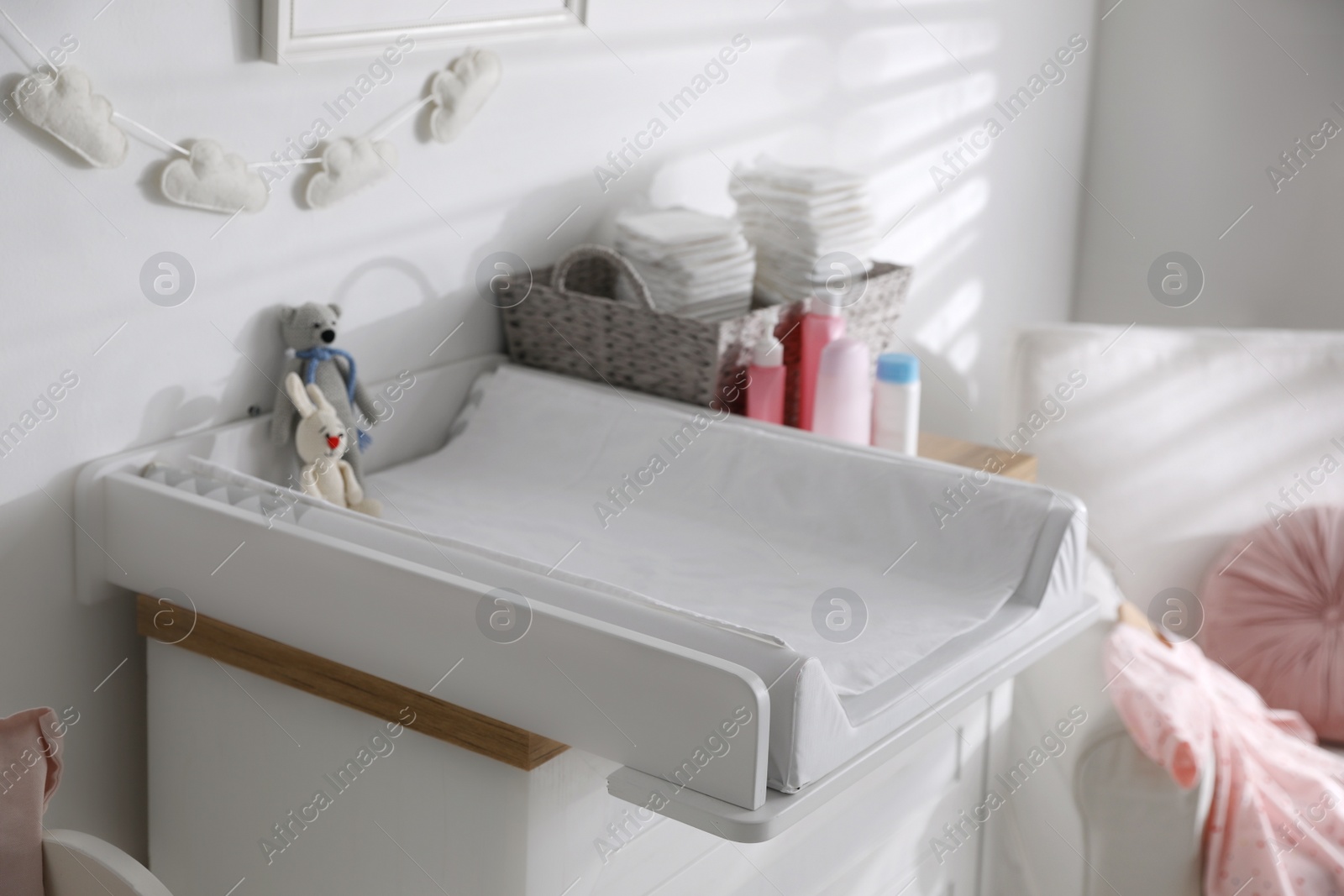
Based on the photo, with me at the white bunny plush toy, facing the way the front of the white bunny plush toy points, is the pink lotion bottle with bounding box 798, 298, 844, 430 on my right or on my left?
on my left

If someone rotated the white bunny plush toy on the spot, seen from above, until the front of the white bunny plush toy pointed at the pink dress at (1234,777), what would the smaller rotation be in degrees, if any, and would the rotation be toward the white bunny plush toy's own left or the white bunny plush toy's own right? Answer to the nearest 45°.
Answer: approximately 45° to the white bunny plush toy's own left

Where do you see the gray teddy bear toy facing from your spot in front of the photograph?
facing the viewer and to the right of the viewer

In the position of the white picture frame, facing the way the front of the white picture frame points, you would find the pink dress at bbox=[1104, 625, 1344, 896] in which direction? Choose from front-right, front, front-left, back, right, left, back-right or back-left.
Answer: front-left

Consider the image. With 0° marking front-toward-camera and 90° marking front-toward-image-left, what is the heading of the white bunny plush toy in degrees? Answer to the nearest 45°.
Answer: approximately 315°

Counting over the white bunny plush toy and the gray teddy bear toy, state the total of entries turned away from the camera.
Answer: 0
